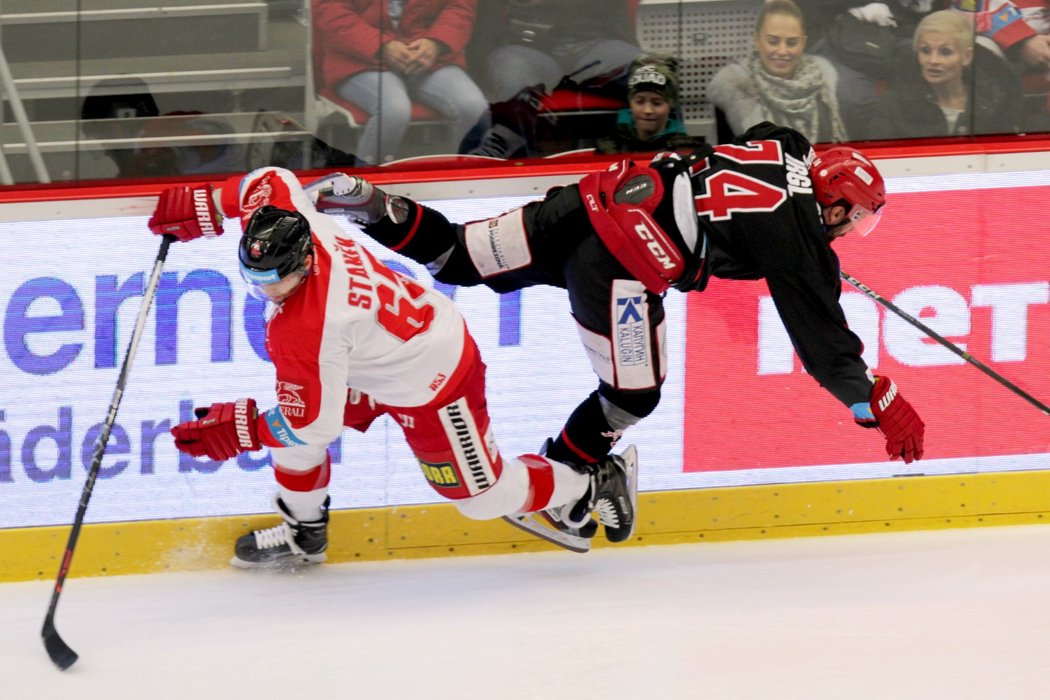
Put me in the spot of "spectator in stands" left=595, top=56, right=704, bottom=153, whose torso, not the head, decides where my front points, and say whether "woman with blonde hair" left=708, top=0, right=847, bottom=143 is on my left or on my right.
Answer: on my left

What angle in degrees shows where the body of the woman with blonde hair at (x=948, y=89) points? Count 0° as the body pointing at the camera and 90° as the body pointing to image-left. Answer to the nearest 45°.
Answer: approximately 0°

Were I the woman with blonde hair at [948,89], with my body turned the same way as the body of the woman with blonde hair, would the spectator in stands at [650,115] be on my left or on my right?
on my right

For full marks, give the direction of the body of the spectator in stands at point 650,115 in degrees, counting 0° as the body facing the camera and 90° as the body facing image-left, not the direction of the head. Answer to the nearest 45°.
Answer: approximately 0°

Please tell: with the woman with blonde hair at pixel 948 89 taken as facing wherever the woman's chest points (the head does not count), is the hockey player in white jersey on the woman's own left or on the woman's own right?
on the woman's own right

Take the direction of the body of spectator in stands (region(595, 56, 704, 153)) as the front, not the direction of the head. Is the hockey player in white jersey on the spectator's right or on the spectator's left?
on the spectator's right

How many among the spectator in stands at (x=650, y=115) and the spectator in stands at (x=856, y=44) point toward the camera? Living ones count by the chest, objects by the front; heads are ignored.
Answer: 2
